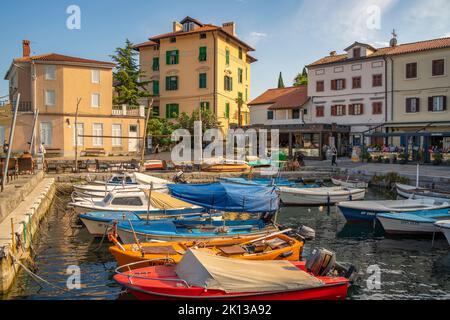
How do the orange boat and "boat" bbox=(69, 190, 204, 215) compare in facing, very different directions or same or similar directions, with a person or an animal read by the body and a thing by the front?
same or similar directions

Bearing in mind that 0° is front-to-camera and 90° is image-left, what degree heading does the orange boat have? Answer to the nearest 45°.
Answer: approximately 90°

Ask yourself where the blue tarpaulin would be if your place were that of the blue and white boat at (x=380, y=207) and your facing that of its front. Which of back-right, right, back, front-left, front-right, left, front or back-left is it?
front-left

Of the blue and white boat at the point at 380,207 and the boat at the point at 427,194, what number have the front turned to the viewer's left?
2

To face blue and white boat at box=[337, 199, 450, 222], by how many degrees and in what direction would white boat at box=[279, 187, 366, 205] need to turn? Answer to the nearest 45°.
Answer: approximately 135° to its left

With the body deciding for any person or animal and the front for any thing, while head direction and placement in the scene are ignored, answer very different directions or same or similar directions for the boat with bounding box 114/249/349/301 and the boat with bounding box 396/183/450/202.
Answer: same or similar directions

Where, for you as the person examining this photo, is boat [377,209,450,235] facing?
facing to the left of the viewer

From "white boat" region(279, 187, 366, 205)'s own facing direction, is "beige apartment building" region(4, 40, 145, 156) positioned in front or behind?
in front

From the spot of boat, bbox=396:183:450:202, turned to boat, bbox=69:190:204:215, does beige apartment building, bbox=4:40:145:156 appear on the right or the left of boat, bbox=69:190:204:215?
right

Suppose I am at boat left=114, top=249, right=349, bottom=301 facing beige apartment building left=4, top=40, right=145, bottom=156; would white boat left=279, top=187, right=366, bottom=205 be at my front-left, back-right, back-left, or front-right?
front-right

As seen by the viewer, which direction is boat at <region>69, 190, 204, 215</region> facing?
to the viewer's left

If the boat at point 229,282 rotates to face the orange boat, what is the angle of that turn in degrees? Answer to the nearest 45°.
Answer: approximately 90° to its right

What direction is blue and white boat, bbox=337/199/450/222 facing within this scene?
to the viewer's left

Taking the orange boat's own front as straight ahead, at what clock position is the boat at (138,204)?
The boat is roughly at 2 o'clock from the orange boat.

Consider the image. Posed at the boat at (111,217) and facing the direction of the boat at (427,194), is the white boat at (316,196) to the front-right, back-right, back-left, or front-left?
front-left

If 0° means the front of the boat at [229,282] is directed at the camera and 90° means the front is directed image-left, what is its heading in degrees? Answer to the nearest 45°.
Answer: approximately 90°

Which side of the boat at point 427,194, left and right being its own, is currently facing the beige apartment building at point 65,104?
front
